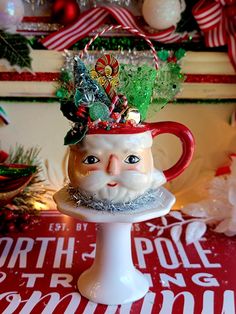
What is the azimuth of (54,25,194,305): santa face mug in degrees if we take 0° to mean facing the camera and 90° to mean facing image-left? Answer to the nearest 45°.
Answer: approximately 0°

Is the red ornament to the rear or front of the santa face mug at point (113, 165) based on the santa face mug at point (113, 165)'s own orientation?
to the rear

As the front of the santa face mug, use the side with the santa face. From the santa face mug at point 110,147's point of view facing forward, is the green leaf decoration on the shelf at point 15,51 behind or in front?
behind

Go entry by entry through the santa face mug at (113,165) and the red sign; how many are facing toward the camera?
2

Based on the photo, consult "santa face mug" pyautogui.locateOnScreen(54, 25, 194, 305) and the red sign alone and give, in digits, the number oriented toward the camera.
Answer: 2

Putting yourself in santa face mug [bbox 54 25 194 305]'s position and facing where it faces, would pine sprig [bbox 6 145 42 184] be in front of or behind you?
behind
